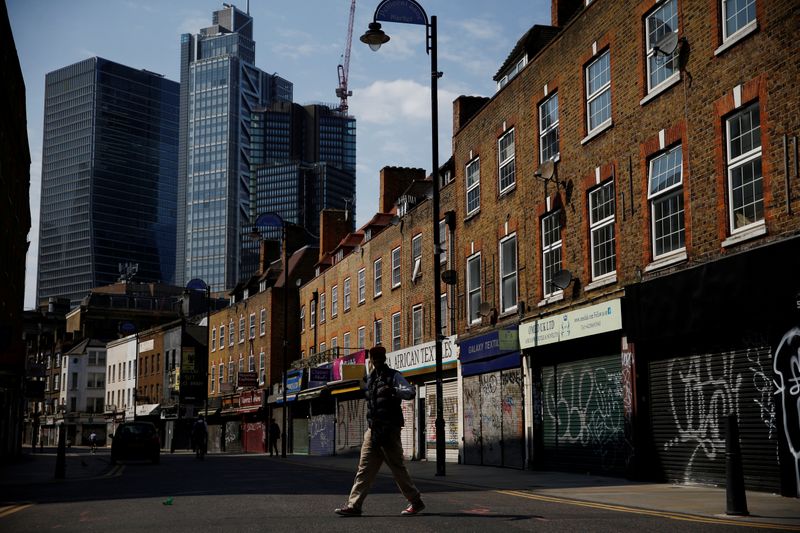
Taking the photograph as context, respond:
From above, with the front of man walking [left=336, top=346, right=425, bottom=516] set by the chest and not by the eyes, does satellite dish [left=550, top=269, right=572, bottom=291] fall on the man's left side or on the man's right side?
on the man's right side

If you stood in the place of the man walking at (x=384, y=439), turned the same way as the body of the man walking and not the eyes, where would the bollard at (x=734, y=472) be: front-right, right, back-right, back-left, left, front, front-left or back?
back

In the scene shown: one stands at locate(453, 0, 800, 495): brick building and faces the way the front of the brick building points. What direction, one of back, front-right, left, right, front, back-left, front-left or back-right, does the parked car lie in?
right

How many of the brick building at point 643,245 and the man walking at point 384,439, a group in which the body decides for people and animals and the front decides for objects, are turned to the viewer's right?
0

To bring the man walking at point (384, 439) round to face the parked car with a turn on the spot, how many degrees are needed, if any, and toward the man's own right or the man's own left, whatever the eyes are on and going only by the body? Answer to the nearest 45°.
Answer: approximately 90° to the man's own right

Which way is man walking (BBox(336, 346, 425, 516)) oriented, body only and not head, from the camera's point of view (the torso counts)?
to the viewer's left

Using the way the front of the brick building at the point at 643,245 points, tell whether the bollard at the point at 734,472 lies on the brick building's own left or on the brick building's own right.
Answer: on the brick building's own left
